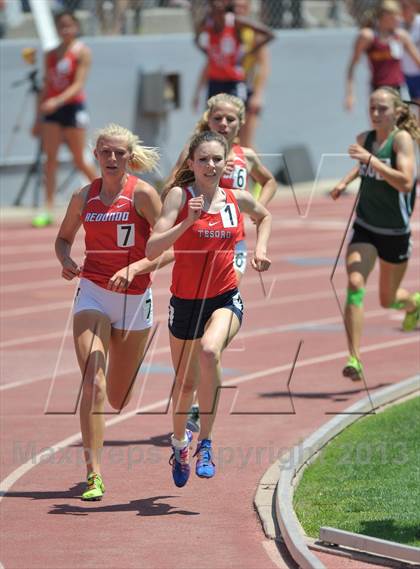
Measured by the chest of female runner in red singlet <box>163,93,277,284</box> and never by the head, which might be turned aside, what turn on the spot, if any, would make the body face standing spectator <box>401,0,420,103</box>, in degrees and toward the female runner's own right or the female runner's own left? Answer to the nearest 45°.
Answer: approximately 180°

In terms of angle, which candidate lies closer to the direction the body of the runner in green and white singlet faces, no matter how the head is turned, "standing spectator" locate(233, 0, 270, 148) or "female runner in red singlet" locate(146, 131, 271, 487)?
the female runner in red singlet

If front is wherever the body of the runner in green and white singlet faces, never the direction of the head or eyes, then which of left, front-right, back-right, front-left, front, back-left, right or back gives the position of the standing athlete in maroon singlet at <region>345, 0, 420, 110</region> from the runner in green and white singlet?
back-right

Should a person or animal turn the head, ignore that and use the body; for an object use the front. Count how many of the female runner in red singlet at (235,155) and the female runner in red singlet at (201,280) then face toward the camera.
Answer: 2

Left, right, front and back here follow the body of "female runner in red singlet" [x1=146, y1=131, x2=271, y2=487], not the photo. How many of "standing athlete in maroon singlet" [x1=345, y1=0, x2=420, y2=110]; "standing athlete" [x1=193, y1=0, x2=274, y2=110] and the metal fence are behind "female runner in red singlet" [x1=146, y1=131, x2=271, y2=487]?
3

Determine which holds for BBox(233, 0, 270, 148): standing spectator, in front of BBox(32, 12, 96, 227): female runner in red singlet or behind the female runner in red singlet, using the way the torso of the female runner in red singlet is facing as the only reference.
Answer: behind

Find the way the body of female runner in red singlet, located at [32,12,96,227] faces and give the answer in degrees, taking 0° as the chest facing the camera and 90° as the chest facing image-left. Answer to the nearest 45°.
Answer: approximately 45°
